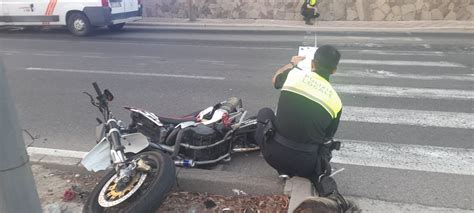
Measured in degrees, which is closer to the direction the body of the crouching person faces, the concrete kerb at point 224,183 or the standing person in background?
the standing person in background

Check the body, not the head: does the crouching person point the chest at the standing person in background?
yes

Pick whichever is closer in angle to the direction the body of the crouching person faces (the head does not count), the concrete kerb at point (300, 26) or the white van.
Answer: the concrete kerb

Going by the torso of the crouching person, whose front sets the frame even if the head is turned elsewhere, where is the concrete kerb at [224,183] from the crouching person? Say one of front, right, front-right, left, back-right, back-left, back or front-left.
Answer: left

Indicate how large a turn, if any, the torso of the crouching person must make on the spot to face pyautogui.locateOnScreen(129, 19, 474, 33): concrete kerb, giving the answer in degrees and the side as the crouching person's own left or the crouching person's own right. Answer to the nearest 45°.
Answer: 0° — they already face it

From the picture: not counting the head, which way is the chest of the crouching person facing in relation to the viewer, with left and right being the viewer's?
facing away from the viewer

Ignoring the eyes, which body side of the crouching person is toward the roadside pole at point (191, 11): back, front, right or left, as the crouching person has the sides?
front

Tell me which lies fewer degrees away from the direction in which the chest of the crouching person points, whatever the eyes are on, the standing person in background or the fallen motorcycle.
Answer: the standing person in background

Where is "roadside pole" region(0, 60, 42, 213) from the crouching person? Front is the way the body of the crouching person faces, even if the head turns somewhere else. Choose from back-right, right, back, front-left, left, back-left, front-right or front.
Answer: back-left

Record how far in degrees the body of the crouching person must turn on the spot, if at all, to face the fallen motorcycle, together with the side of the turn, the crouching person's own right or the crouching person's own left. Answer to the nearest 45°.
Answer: approximately 90° to the crouching person's own left

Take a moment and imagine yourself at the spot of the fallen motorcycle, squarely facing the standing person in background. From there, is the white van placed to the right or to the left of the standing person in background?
left
